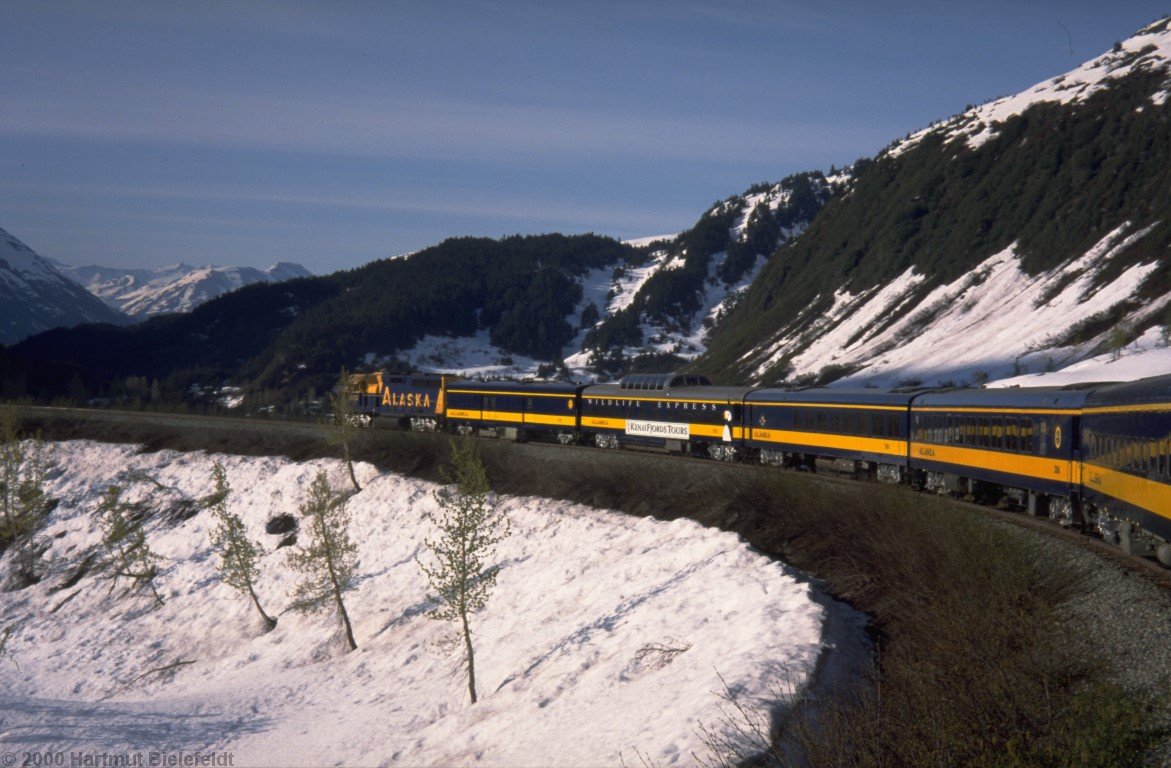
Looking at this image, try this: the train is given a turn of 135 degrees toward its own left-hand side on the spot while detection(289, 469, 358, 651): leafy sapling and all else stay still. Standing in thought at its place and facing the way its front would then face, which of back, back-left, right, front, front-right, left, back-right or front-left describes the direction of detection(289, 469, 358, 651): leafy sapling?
right

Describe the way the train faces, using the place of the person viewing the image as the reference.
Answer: facing away from the viewer and to the left of the viewer
